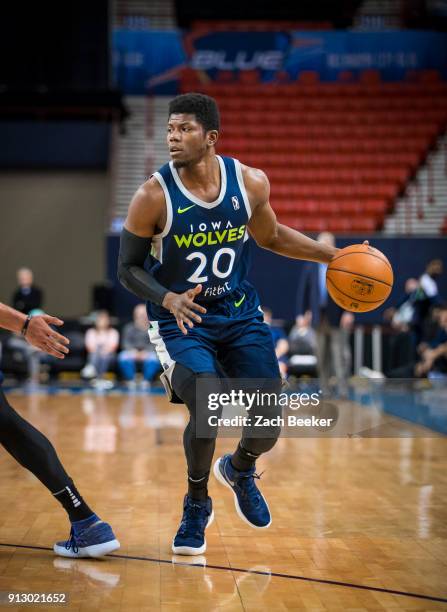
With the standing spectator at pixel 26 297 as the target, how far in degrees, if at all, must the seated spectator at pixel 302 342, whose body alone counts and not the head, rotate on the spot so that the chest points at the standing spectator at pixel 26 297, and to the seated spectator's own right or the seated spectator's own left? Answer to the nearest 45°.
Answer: approximately 90° to the seated spectator's own right

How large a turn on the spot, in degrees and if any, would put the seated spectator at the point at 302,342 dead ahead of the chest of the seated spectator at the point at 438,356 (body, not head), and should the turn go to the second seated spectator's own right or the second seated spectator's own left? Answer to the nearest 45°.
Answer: approximately 45° to the second seated spectator's own right

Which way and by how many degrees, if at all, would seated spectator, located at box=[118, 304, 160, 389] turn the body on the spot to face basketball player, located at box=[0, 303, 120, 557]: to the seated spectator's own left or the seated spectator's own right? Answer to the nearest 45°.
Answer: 0° — they already face them

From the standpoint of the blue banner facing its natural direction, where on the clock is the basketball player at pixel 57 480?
The basketball player is roughly at 12 o'clock from the blue banner.

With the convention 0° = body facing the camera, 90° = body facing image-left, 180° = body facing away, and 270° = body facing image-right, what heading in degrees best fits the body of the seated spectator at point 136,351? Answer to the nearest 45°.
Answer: approximately 0°

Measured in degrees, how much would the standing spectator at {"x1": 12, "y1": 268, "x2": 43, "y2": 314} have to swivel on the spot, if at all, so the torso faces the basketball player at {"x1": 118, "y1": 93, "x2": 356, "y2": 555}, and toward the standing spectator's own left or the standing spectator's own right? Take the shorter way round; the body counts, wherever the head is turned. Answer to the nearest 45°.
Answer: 0° — they already face them

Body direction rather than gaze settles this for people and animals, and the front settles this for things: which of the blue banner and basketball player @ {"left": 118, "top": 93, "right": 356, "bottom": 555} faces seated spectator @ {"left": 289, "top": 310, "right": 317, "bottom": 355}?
the blue banner

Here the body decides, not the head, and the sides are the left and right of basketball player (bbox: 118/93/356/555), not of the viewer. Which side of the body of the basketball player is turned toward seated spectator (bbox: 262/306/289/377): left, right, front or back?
back

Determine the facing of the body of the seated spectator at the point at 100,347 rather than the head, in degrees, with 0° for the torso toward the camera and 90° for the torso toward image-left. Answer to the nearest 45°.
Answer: approximately 0°
